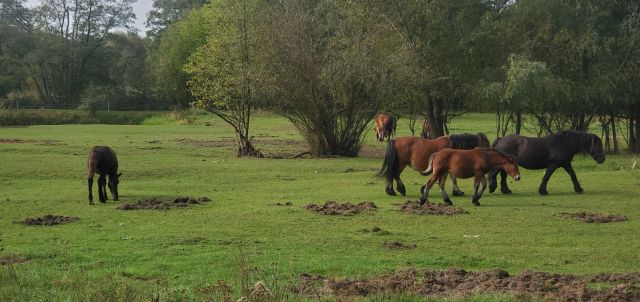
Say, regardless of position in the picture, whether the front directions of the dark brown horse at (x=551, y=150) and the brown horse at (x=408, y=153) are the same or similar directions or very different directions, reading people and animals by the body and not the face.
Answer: same or similar directions

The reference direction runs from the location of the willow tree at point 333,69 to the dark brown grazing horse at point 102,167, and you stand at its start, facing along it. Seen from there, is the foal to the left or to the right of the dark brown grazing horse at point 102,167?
left

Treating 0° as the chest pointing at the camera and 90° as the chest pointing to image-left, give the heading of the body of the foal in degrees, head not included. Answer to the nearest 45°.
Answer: approximately 270°

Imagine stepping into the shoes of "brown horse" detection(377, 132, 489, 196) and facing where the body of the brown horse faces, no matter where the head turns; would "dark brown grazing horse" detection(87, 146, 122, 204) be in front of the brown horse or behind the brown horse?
behind

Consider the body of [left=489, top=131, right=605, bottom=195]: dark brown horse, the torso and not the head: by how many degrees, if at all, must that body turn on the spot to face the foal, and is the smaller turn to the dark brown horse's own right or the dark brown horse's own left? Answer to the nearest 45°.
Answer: approximately 135° to the dark brown horse's own right

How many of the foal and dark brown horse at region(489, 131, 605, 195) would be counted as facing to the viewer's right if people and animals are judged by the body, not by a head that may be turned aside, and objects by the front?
2

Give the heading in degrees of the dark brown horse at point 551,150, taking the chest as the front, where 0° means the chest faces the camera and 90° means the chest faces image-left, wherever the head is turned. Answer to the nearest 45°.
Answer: approximately 270°

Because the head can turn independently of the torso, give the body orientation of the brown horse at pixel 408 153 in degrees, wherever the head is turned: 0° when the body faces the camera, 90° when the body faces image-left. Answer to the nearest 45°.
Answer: approximately 270°

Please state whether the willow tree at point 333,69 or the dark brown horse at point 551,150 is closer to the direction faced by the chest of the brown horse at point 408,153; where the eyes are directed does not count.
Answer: the dark brown horse

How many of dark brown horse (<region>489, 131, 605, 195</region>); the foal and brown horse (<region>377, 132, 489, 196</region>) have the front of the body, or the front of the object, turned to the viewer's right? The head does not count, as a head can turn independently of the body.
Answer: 3

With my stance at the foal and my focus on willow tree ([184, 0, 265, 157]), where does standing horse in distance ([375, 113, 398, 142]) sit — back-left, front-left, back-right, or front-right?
front-right

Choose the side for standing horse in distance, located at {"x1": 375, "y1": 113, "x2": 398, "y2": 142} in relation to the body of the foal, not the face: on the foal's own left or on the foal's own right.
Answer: on the foal's own left
